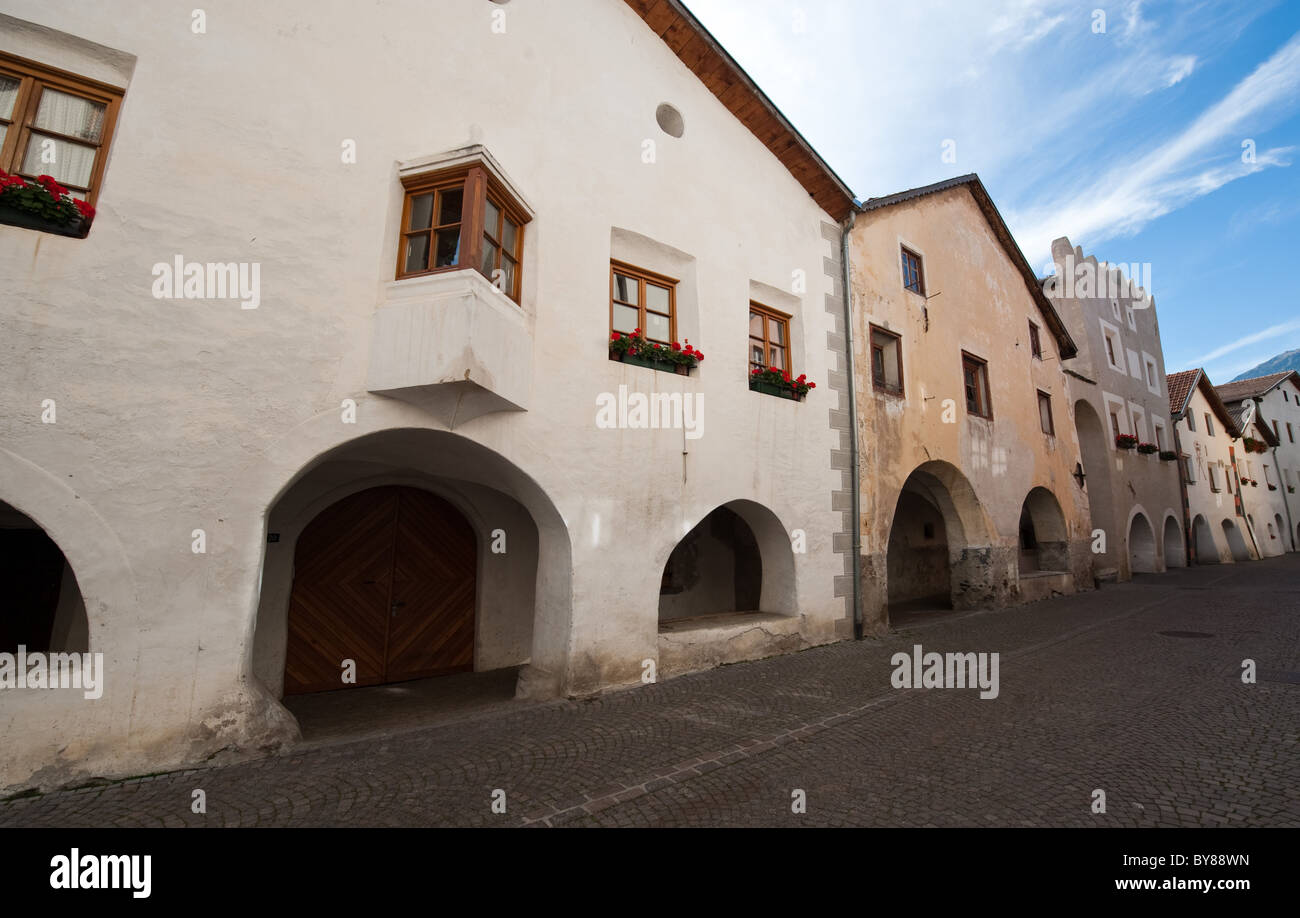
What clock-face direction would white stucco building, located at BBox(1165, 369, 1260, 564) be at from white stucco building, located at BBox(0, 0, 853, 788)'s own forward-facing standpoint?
white stucco building, located at BBox(1165, 369, 1260, 564) is roughly at 10 o'clock from white stucco building, located at BBox(0, 0, 853, 788).

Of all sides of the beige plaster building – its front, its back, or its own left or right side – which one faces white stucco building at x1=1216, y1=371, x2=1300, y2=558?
left

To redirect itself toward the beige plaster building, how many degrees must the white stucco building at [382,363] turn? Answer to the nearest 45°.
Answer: approximately 45° to its left

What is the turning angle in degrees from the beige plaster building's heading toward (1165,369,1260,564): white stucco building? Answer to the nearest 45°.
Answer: approximately 90° to its left

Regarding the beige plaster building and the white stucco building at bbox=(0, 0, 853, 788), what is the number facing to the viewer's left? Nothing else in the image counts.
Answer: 0

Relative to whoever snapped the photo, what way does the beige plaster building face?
facing the viewer and to the right of the viewer

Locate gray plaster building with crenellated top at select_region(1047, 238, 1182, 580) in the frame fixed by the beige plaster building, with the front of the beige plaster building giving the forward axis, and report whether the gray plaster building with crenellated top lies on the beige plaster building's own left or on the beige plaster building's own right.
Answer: on the beige plaster building's own left

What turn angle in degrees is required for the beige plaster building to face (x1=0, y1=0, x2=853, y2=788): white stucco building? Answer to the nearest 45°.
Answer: approximately 90° to its right

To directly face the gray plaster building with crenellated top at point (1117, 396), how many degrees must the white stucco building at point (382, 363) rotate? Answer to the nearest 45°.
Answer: approximately 45° to its left
